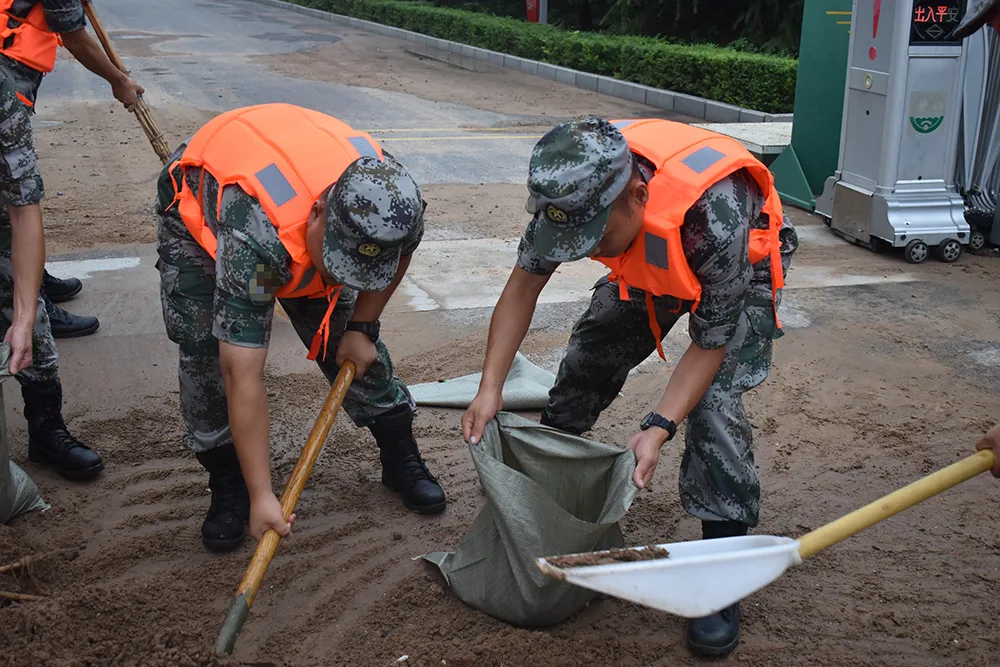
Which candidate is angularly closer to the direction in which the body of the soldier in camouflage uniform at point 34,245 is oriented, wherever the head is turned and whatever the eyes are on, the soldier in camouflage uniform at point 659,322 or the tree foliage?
the soldier in camouflage uniform

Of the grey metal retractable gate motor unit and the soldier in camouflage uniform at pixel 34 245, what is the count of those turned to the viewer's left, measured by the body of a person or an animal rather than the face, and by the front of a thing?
0

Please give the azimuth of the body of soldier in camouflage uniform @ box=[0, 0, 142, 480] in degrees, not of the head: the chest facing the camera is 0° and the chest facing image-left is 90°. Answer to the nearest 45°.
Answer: approximately 315°

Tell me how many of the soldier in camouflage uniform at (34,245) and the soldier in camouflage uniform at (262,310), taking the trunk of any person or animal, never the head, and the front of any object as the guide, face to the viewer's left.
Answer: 0

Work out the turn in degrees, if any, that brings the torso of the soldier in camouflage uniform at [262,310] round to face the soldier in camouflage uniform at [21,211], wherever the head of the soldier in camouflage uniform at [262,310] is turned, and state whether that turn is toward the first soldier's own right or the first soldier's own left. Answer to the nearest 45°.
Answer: approximately 180°

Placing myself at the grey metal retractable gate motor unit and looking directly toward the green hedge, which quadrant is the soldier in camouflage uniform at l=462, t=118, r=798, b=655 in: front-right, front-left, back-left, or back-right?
back-left

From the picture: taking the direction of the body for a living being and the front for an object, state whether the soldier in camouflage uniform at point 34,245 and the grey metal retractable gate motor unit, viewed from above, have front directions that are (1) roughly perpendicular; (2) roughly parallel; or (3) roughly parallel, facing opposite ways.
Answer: roughly perpendicular

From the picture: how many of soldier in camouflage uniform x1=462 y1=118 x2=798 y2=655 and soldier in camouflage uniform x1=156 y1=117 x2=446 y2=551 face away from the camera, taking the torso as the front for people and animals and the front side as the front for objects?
0

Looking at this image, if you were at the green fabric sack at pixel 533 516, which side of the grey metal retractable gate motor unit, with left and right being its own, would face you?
front

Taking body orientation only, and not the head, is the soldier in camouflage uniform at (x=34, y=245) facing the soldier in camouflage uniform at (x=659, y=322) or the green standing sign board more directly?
the soldier in camouflage uniform

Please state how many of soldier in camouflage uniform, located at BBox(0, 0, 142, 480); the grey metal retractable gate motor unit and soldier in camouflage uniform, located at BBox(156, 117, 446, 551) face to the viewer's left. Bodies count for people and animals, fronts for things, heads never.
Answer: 0

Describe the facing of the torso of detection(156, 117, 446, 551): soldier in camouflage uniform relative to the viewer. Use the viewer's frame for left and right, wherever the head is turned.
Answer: facing the viewer and to the right of the viewer

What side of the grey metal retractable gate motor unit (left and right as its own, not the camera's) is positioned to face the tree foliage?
back

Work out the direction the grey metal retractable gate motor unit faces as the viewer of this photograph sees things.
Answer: facing the viewer
